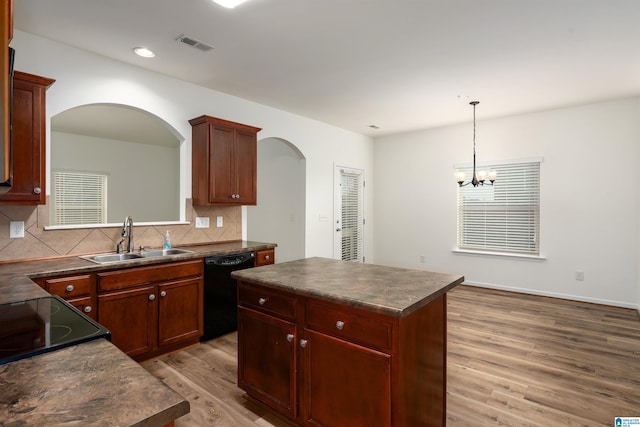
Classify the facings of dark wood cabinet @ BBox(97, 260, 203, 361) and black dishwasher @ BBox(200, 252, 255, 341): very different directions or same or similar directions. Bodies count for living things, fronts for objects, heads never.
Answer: same or similar directions

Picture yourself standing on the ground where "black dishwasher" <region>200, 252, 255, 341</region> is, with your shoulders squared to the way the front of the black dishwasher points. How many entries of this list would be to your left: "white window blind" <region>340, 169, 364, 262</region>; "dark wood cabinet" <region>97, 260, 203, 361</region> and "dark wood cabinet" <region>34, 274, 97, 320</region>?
1

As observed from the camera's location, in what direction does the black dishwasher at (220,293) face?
facing the viewer and to the right of the viewer

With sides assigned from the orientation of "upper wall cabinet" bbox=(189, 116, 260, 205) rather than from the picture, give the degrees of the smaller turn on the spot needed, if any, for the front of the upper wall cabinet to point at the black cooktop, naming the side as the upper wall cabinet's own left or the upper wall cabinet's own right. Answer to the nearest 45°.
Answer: approximately 45° to the upper wall cabinet's own right

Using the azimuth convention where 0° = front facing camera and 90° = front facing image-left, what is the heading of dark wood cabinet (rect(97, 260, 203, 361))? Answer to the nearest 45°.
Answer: approximately 315°

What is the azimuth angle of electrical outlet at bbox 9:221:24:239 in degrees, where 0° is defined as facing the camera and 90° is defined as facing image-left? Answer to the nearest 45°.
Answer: approximately 0°

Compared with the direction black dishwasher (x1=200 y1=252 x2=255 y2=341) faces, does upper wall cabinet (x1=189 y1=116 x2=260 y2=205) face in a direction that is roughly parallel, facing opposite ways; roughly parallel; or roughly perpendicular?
roughly parallel

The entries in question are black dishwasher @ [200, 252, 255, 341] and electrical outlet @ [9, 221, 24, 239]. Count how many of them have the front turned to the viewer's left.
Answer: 0

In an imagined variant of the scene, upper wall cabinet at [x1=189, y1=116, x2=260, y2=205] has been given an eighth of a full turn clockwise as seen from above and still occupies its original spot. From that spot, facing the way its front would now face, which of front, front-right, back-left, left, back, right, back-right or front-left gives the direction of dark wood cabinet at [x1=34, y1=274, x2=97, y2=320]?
front-right

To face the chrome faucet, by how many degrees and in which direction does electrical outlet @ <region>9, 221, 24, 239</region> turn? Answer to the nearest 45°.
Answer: approximately 90° to its left

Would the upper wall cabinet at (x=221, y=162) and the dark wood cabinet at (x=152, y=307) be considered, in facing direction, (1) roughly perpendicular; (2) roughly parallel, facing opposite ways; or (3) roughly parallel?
roughly parallel

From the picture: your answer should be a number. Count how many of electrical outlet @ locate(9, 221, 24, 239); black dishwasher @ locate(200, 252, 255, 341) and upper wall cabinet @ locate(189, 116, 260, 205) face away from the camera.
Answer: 0
